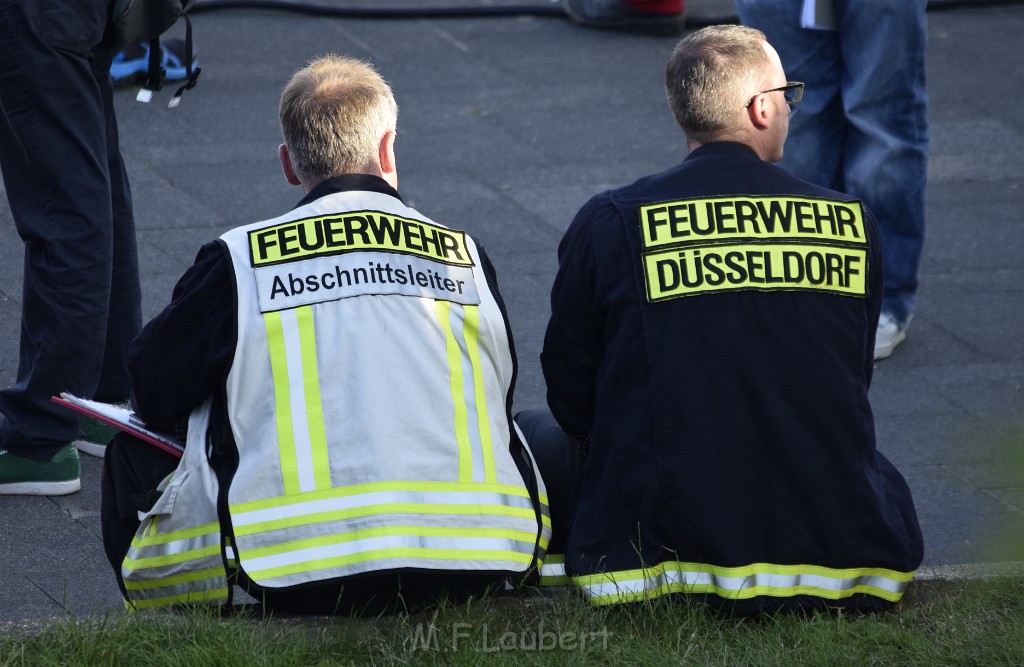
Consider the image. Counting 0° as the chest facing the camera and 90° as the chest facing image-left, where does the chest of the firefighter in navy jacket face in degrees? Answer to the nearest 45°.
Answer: approximately 180°

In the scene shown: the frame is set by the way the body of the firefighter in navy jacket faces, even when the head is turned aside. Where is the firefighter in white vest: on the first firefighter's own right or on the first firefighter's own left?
on the first firefighter's own left

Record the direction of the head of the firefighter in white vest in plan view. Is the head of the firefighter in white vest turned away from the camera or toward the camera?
away from the camera
